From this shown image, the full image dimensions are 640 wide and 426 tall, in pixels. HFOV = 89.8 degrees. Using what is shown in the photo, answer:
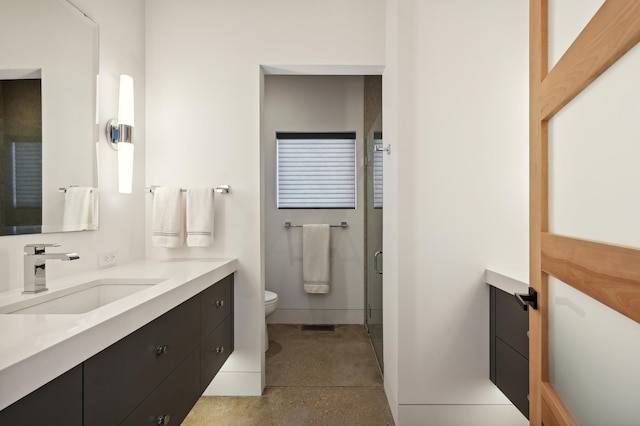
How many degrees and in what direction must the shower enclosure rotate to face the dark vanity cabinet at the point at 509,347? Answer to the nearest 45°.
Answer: approximately 135° to its left

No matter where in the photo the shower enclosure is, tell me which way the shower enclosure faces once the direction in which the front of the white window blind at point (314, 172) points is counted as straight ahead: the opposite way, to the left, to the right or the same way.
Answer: to the right

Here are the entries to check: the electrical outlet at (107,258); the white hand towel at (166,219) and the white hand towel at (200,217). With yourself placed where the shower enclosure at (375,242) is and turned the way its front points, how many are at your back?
0

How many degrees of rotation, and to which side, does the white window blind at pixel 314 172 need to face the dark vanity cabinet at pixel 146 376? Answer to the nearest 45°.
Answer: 0° — it already faces it

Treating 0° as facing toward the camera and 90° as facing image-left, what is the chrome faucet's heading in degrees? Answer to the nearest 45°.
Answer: approximately 315°

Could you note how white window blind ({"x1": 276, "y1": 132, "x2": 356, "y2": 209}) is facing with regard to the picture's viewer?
facing the viewer

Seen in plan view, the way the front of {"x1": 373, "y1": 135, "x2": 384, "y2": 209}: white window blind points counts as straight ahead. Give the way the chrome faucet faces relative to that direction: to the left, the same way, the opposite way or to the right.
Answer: to the left

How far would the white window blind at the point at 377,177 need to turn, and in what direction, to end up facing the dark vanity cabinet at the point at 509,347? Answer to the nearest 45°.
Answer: approximately 45° to its left

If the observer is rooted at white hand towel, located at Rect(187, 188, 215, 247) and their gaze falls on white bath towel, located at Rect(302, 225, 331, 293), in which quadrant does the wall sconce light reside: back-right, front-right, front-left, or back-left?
back-left

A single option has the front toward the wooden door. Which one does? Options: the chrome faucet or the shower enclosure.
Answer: the chrome faucet

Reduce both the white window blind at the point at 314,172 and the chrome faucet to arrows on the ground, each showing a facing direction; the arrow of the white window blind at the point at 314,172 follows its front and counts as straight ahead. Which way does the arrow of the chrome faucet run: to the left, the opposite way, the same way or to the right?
to the left

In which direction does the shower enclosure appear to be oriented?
to the viewer's left

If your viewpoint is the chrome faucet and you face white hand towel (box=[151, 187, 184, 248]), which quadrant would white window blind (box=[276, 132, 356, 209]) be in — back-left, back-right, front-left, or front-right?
front-right

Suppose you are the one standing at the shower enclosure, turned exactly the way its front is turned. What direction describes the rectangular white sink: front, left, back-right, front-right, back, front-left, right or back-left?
front-left
